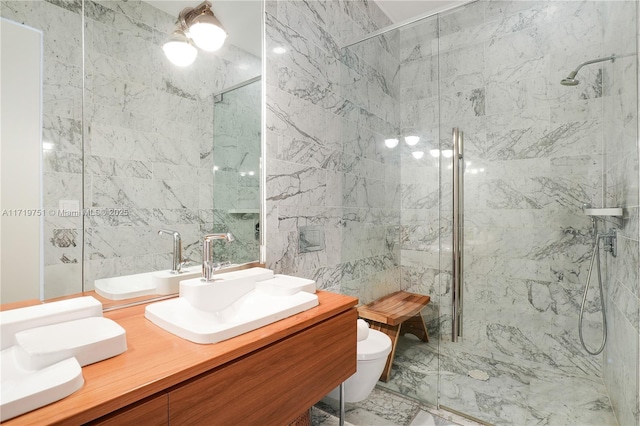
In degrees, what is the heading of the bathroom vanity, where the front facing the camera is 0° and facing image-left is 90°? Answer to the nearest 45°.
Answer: approximately 315°

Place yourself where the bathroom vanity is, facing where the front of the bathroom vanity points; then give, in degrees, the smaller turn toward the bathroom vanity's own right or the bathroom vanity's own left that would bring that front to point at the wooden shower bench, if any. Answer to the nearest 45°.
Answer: approximately 90° to the bathroom vanity's own left

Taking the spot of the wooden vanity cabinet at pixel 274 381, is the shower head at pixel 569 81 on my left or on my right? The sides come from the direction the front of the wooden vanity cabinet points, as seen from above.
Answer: on my left

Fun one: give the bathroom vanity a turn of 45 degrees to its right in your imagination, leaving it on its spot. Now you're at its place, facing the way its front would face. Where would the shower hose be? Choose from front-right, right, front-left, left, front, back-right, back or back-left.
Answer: left

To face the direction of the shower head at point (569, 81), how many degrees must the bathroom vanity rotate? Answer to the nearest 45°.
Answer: approximately 45° to its left

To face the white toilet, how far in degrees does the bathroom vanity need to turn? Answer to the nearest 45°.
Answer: approximately 90° to its left

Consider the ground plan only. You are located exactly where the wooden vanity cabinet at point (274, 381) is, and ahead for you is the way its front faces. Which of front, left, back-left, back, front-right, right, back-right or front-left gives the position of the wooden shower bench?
left

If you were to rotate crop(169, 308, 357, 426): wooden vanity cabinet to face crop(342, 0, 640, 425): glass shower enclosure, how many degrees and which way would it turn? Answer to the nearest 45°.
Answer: approximately 90° to its left
